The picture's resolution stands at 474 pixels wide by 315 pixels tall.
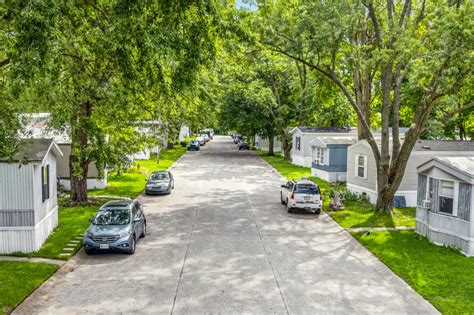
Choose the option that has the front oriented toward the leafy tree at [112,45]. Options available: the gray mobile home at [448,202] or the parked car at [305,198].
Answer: the gray mobile home

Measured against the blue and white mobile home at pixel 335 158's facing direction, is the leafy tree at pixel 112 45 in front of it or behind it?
in front

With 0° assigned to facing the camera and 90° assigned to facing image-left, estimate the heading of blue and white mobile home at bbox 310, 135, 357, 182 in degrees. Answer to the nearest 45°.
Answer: approximately 45°

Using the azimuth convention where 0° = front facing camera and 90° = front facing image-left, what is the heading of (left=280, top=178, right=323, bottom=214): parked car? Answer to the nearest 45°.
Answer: approximately 180°

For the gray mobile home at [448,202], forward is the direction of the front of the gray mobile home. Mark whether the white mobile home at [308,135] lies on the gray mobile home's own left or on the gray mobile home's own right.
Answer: on the gray mobile home's own right

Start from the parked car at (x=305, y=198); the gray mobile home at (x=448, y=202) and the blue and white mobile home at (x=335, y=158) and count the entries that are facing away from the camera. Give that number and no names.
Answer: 1

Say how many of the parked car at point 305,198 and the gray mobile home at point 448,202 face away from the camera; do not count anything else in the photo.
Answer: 1

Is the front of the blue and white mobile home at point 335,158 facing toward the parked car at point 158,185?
yes

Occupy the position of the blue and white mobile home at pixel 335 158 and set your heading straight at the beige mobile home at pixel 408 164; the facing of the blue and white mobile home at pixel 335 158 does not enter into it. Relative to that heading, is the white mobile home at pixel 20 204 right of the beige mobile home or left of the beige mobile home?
right

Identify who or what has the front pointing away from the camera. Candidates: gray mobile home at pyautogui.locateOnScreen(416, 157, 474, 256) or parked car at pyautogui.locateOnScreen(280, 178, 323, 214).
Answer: the parked car

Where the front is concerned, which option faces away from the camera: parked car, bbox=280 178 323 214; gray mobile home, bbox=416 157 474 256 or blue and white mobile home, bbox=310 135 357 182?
the parked car
